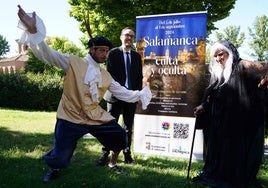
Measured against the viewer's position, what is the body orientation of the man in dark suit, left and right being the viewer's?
facing the viewer

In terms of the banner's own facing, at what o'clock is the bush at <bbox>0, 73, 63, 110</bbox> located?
The bush is roughly at 5 o'clock from the banner.

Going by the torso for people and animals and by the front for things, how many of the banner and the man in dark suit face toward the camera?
2

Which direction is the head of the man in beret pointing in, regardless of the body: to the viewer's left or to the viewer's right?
to the viewer's right

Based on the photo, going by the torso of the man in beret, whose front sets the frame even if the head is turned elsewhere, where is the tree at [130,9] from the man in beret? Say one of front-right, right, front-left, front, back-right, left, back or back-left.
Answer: back-left

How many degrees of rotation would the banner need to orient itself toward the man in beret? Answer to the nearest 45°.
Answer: approximately 45° to its right

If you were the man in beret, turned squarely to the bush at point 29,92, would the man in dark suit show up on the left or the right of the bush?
right

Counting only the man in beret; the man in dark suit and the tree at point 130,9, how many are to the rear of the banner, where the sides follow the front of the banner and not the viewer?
1

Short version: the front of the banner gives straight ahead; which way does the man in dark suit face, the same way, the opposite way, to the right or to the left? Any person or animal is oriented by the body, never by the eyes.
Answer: the same way

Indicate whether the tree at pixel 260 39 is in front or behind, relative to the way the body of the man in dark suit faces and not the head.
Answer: behind

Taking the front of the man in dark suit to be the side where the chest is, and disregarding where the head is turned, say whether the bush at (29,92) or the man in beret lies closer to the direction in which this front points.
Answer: the man in beret

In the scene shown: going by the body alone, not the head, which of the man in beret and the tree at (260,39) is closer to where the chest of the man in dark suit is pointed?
the man in beret

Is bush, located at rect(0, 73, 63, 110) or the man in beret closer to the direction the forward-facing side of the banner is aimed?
the man in beret

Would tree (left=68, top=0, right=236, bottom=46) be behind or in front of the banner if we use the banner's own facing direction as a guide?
behind

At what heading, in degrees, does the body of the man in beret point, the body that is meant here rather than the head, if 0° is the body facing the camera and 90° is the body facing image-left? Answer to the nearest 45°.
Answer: approximately 315°
